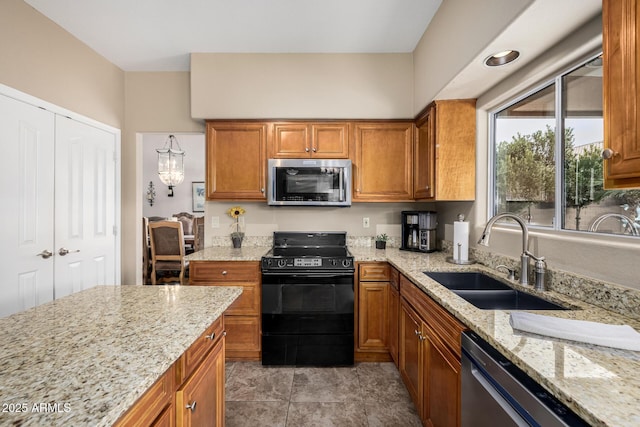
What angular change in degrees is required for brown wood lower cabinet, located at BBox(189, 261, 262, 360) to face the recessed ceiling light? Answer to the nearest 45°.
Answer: approximately 45° to its left

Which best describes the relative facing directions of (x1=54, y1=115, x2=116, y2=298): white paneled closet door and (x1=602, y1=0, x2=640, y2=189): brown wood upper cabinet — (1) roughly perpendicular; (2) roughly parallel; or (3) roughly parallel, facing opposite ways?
roughly parallel, facing opposite ways

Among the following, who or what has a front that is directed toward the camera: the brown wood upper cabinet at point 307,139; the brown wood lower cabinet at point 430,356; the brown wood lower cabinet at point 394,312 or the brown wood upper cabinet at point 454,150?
the brown wood upper cabinet at point 307,139

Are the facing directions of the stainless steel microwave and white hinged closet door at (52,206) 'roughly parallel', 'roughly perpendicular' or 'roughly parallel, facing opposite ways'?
roughly perpendicular

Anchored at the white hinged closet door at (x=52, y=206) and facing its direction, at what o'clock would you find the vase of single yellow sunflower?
The vase of single yellow sunflower is roughly at 11 o'clock from the white hinged closet door.

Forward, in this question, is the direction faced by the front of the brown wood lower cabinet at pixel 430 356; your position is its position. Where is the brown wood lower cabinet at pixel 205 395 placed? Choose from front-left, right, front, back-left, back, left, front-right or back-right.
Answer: front-left

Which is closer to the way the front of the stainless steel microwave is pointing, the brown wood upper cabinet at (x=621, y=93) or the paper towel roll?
the brown wood upper cabinet

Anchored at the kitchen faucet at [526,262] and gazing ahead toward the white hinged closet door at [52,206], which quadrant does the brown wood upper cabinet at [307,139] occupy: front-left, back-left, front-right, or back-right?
front-right

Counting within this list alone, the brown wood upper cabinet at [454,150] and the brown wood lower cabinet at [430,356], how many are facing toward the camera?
0

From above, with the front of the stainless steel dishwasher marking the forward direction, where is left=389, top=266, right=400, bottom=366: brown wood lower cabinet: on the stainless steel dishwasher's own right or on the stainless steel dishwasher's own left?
on the stainless steel dishwasher's own right

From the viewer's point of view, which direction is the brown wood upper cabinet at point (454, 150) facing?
to the viewer's left

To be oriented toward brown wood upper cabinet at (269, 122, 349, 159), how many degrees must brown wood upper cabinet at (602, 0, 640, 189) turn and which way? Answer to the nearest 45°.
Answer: approximately 45° to its right

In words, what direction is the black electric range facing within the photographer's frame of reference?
facing the viewer

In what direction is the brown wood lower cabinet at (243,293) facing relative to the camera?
toward the camera

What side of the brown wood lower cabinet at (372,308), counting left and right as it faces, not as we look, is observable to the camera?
front

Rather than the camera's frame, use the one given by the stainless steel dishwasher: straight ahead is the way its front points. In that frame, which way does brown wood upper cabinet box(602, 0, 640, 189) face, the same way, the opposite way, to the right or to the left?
the same way

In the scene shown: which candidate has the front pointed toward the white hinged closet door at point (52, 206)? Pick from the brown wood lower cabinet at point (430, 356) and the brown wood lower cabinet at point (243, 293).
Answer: the brown wood lower cabinet at point (430, 356)

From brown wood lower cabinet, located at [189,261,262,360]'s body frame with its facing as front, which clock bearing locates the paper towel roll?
The paper towel roll is roughly at 10 o'clock from the brown wood lower cabinet.

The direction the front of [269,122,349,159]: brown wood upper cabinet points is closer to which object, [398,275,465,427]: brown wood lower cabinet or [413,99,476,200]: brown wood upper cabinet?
the brown wood lower cabinet

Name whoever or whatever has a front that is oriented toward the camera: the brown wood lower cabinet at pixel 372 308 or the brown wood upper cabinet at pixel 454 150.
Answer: the brown wood lower cabinet

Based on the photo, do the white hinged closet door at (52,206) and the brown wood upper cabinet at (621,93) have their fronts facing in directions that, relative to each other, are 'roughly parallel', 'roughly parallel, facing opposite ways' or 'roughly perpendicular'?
roughly parallel, facing opposite ways
